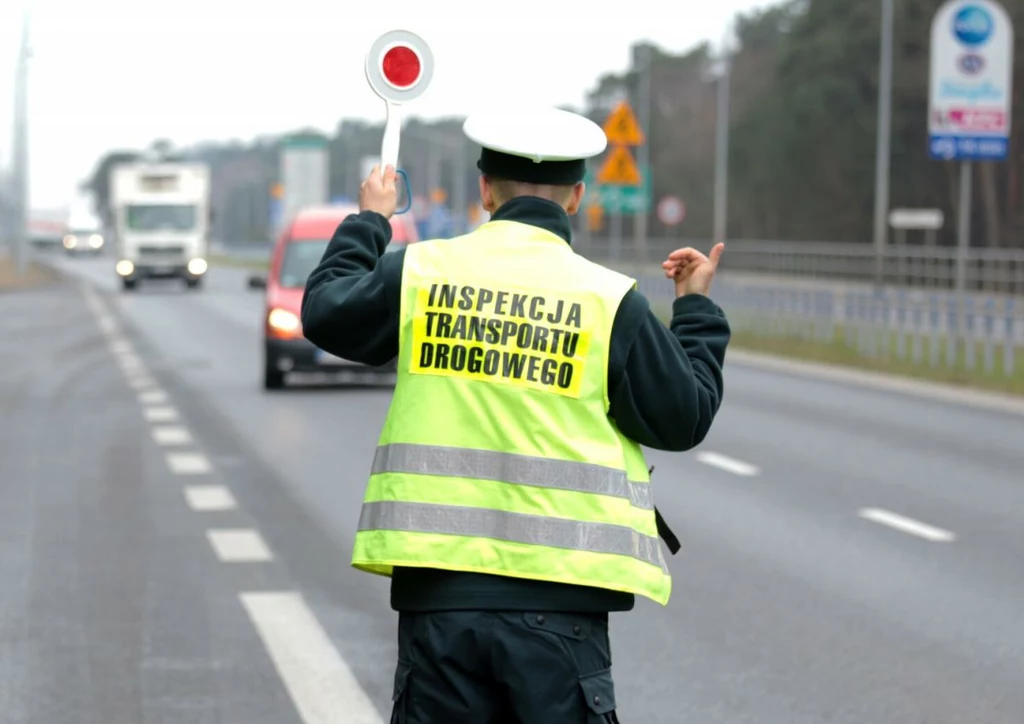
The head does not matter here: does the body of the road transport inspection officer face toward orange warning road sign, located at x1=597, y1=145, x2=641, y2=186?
yes

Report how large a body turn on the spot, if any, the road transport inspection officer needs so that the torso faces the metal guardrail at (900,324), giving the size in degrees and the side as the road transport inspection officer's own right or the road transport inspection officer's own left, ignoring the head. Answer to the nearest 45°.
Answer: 0° — they already face it

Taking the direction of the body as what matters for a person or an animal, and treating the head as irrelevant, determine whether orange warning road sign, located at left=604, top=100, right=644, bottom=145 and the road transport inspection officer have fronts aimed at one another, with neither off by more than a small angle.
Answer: yes

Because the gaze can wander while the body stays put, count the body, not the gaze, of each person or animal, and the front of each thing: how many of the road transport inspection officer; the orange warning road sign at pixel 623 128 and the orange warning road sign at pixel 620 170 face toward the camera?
2

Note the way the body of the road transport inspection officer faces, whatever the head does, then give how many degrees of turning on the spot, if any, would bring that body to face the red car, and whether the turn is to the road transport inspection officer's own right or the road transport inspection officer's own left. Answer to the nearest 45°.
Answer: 0° — they already face it

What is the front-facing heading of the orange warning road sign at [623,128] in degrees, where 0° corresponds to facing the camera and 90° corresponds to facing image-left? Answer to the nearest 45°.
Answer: approximately 0°

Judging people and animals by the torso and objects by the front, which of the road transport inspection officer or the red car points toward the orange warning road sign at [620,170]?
the road transport inspection officer

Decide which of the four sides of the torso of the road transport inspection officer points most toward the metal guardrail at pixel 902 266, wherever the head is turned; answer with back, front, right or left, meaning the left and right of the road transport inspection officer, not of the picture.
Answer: front

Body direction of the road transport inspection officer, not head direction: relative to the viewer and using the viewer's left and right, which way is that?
facing away from the viewer

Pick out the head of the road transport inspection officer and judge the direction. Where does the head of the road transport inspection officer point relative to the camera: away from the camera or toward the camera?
away from the camera
